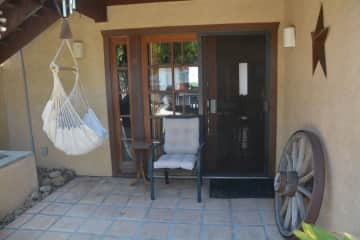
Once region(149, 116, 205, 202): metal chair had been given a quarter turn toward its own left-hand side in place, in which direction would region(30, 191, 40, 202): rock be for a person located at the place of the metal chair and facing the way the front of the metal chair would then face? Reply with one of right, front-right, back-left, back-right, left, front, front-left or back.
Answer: back

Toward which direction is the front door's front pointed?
toward the camera

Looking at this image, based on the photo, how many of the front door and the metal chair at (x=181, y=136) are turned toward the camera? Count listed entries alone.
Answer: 2

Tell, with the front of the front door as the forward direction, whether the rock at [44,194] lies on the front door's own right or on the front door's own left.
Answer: on the front door's own right

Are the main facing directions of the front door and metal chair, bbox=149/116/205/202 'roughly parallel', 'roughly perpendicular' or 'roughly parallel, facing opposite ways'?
roughly parallel

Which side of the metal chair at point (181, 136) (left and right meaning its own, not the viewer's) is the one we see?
front

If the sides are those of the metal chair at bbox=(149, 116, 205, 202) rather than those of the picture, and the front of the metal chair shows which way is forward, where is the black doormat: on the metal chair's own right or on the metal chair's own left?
on the metal chair's own left

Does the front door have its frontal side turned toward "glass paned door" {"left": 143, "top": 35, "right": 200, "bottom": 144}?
no

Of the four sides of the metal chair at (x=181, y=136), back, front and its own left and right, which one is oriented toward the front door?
left

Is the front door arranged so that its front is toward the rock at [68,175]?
no

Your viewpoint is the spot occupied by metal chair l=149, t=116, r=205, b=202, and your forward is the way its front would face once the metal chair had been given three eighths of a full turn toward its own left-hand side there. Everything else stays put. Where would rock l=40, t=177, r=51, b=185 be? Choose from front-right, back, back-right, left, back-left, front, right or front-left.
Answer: back-left

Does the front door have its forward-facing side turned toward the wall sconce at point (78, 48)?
no

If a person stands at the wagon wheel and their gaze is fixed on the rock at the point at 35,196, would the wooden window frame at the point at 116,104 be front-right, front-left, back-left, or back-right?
front-right

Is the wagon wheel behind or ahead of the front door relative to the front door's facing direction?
ahead

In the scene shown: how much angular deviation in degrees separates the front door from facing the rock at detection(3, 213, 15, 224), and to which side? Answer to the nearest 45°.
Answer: approximately 45° to its right

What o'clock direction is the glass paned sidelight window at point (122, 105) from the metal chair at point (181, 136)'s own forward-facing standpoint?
The glass paned sidelight window is roughly at 4 o'clock from the metal chair.

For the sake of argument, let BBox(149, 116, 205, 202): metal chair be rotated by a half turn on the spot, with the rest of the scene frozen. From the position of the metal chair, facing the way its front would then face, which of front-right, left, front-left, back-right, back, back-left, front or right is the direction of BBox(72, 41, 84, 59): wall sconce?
left

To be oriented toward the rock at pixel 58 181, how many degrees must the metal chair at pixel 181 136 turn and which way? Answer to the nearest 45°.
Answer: approximately 90° to its right
